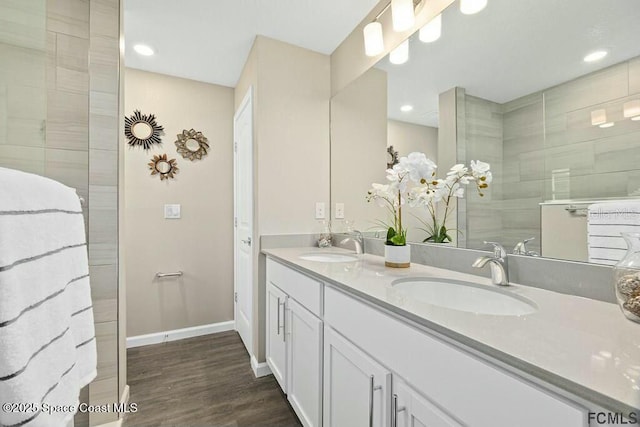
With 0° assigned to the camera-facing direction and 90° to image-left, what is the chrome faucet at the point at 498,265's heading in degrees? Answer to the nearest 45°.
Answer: approximately 45°

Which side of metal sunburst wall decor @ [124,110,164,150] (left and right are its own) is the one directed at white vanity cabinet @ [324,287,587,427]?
front

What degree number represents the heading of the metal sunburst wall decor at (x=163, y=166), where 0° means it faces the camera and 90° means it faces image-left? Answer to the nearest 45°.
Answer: approximately 0°

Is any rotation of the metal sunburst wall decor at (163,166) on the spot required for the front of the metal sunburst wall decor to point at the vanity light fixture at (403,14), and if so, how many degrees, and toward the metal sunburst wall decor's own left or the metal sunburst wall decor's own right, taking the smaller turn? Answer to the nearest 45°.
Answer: approximately 45° to the metal sunburst wall decor's own left

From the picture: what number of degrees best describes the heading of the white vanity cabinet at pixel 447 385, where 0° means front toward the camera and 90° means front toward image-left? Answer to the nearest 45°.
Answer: approximately 45°

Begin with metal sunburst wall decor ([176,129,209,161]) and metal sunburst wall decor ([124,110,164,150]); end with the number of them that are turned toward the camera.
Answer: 2

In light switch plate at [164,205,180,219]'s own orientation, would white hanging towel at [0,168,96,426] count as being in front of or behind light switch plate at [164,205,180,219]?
in front

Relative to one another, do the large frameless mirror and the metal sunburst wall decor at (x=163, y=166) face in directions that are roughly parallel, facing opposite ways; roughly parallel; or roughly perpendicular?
roughly perpendicular
